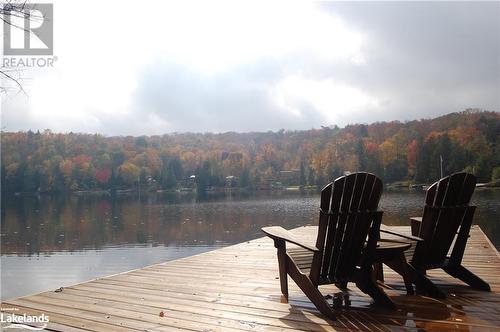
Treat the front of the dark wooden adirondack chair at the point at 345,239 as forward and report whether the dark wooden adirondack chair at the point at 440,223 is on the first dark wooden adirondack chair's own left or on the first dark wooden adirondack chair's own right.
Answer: on the first dark wooden adirondack chair's own right

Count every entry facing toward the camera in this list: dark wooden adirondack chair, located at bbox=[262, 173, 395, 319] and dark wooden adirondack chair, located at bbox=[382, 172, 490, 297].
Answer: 0

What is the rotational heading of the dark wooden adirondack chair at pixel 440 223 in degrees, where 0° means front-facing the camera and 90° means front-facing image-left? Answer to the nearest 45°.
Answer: approximately 135°

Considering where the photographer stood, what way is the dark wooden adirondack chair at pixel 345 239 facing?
facing away from the viewer and to the left of the viewer

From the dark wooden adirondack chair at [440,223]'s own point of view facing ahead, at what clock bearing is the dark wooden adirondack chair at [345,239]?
the dark wooden adirondack chair at [345,239] is roughly at 9 o'clock from the dark wooden adirondack chair at [440,223].

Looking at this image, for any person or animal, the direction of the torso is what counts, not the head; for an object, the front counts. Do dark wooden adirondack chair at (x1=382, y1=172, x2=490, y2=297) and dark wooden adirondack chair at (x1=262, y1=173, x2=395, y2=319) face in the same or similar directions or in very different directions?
same or similar directions
